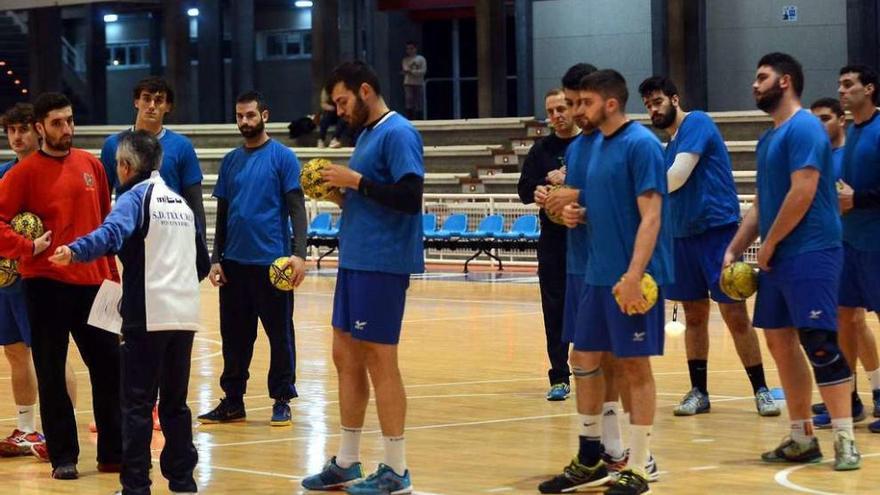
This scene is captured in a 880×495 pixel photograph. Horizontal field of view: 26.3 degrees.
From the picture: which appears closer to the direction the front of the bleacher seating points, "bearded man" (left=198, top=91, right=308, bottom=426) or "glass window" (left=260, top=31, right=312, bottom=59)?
the bearded man

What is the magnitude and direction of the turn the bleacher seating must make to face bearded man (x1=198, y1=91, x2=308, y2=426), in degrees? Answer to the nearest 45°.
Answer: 0° — it already faces them

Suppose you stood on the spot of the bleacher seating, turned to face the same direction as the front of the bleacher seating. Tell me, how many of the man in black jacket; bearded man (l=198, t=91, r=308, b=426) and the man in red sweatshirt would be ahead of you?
3

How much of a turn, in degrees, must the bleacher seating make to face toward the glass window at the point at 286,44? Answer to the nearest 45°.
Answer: approximately 180°

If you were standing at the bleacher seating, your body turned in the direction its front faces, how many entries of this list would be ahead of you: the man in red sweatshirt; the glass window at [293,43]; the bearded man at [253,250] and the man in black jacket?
3

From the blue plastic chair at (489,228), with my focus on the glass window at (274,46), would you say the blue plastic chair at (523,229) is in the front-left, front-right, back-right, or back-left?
back-right

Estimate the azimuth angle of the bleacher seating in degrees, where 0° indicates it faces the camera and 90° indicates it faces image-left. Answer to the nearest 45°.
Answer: approximately 0°

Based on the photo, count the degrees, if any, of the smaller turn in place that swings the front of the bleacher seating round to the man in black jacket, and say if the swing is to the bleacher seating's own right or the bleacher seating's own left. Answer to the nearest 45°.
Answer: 0° — it already faces them

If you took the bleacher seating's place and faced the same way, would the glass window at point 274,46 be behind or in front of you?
behind

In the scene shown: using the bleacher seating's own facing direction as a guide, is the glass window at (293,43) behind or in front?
behind

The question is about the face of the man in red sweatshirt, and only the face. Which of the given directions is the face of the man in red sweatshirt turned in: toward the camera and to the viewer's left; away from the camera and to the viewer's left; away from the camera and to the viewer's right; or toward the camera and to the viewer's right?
toward the camera and to the viewer's right

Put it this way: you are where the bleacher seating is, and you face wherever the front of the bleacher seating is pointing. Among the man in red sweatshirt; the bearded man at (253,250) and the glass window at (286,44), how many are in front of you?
2

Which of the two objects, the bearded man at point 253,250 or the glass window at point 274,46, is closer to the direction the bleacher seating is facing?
the bearded man
